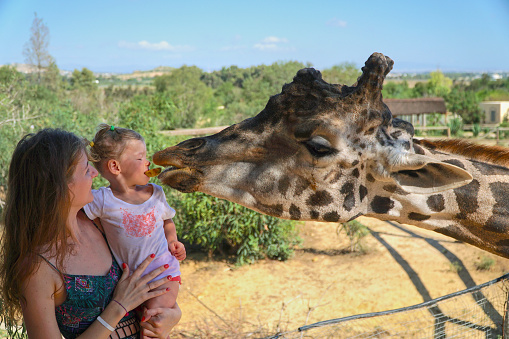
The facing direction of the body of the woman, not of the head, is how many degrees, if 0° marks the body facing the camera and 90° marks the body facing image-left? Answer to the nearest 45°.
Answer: approximately 315°

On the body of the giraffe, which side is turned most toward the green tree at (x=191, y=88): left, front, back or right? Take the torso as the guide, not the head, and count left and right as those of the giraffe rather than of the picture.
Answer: right

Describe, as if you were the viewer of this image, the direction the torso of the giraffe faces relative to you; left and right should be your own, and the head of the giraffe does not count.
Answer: facing to the left of the viewer

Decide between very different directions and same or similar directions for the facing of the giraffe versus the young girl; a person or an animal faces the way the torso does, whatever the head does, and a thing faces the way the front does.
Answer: very different directions

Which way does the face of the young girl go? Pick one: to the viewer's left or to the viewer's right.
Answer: to the viewer's right

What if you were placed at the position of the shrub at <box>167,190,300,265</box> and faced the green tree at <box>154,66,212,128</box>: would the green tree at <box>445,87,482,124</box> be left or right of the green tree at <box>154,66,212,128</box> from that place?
right

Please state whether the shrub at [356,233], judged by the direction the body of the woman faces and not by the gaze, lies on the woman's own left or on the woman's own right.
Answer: on the woman's own left

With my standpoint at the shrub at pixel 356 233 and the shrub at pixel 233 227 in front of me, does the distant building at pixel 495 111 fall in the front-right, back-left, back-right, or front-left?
back-right

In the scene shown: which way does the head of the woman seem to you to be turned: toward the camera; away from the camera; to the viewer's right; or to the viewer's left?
to the viewer's right

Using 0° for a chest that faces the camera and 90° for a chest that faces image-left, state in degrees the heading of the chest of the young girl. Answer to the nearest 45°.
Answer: approximately 315°
